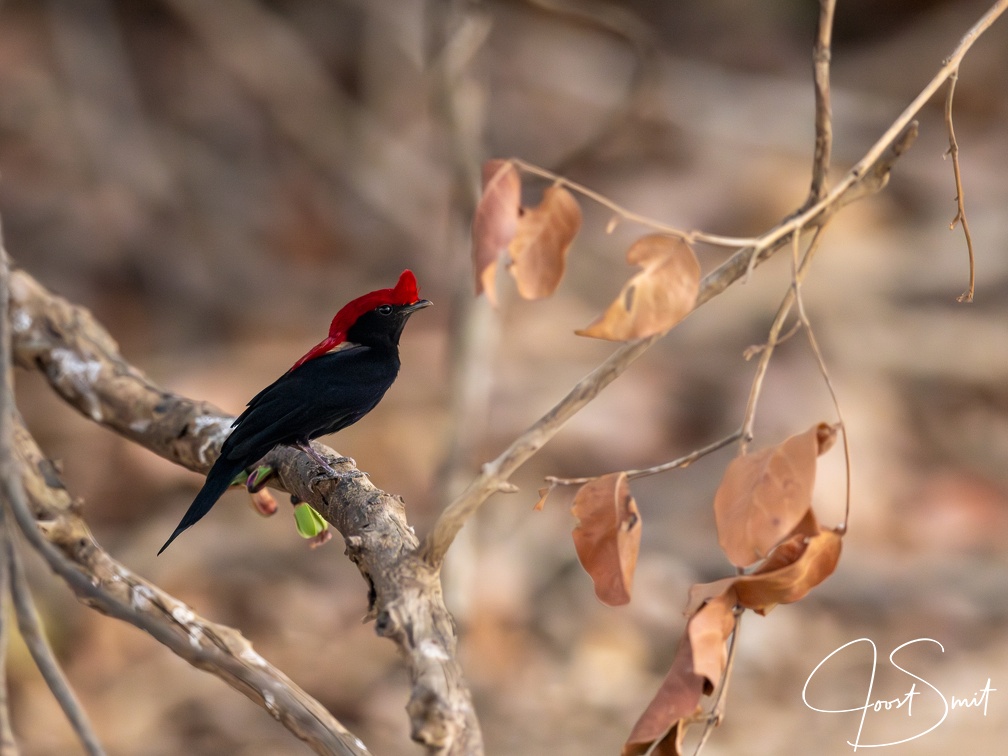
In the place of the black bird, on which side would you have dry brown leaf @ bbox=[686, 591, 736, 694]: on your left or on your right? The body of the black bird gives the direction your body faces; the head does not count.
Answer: on your right

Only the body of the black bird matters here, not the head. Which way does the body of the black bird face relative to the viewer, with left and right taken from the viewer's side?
facing to the right of the viewer

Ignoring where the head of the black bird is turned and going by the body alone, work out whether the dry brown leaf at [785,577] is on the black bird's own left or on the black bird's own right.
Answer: on the black bird's own right

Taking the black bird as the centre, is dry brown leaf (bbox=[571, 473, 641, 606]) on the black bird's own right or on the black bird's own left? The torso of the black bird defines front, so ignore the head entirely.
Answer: on the black bird's own right
